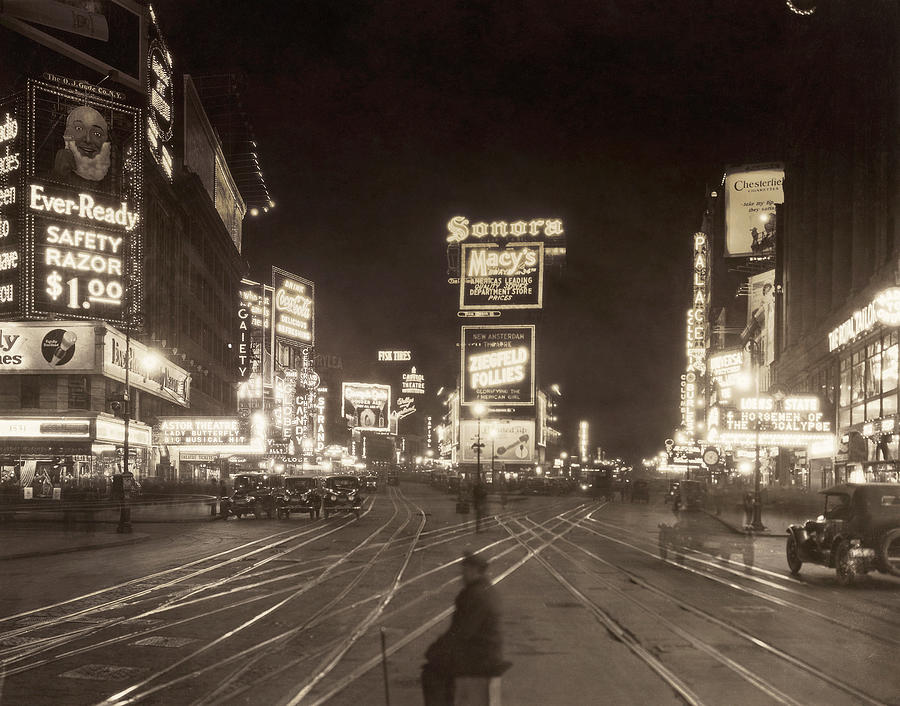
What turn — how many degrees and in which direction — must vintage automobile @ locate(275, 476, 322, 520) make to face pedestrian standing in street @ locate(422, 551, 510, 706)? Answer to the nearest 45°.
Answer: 0° — it already faces them

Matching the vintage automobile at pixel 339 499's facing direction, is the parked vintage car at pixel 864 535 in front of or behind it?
in front

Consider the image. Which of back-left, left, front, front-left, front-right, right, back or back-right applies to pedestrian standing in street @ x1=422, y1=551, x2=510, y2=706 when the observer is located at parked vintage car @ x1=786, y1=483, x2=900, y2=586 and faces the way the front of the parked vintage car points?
front-left

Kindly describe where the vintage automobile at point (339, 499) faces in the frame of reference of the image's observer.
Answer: facing the viewer

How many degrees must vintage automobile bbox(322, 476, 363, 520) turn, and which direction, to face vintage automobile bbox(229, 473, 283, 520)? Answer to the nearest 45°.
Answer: approximately 45° to its right

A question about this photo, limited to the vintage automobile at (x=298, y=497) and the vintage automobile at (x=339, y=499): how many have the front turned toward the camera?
2

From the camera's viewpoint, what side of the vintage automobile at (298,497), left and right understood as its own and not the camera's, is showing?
front

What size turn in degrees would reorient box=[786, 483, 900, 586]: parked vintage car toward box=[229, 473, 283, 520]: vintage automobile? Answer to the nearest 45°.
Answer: approximately 90° to its right
